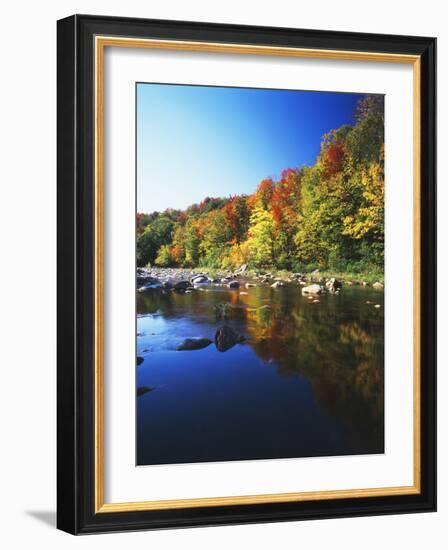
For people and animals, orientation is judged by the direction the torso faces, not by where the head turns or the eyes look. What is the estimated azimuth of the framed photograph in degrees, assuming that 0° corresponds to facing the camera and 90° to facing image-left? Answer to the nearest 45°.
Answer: approximately 315°
